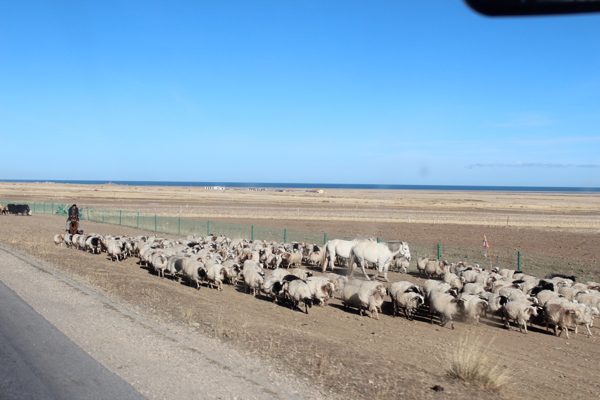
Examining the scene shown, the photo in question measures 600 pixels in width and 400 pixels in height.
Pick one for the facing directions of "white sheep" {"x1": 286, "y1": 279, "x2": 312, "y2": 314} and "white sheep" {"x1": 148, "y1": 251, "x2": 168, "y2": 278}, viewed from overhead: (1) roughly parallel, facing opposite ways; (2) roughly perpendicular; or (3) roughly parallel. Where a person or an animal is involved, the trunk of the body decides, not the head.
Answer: roughly parallel
